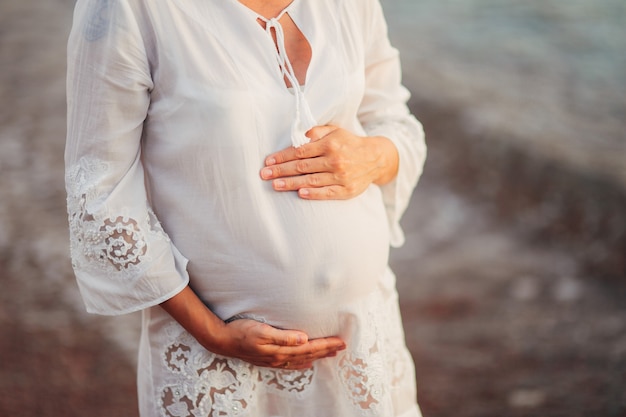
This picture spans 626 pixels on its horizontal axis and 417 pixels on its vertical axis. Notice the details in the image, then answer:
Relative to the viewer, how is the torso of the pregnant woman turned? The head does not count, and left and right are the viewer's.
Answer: facing the viewer and to the right of the viewer
